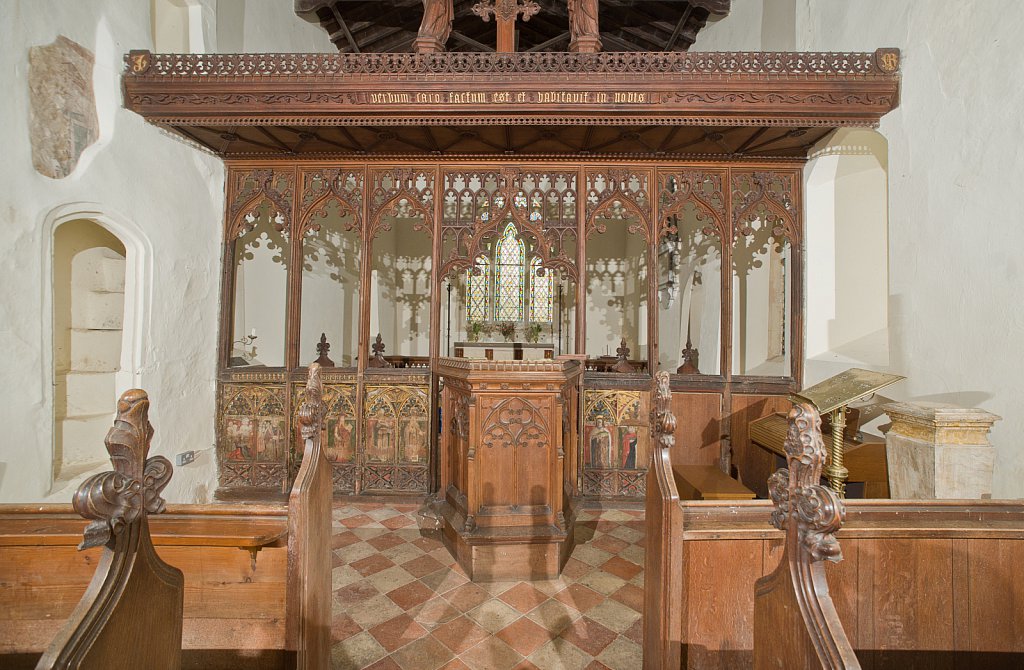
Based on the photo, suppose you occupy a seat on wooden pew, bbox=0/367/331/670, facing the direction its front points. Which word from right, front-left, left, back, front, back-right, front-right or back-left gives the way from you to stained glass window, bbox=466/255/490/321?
front-right

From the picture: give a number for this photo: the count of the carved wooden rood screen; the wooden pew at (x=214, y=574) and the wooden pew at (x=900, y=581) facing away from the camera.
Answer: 2

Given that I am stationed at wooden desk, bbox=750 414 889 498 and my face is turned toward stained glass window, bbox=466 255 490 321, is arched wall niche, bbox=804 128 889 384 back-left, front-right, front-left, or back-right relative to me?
front-right

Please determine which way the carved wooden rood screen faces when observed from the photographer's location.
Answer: facing the viewer

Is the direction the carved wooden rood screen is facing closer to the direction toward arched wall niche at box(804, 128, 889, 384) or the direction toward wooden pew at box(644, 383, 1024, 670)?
the wooden pew

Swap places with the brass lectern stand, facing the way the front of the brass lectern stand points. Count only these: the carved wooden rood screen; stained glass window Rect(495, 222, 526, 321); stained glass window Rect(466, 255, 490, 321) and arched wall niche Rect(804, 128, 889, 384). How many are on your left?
0

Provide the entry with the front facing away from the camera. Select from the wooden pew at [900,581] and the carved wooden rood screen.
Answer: the wooden pew

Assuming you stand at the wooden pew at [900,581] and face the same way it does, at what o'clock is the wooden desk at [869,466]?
The wooden desk is roughly at 12 o'clock from the wooden pew.

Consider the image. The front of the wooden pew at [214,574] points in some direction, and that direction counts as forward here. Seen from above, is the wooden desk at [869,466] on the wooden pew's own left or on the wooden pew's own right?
on the wooden pew's own right

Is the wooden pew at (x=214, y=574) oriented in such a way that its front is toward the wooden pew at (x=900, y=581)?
no

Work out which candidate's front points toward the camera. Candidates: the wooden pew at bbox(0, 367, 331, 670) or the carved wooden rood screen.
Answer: the carved wooden rood screen

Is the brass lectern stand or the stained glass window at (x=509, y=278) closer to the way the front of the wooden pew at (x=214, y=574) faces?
the stained glass window

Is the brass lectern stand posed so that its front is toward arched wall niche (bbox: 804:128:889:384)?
no

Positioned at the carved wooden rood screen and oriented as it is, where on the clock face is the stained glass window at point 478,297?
The stained glass window is roughly at 6 o'clock from the carved wooden rood screen.

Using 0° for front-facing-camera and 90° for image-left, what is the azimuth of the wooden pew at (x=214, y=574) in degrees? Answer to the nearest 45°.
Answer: approximately 180°

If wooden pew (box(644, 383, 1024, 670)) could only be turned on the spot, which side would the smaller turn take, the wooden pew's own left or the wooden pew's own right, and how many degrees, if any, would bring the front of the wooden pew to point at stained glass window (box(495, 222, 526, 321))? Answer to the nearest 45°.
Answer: approximately 45° to the wooden pew's own left

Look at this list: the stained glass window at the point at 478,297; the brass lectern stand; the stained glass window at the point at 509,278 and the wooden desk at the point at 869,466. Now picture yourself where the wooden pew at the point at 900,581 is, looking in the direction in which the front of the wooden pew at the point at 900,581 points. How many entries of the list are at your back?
0

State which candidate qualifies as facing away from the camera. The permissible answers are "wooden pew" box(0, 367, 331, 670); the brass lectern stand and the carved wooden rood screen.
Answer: the wooden pew

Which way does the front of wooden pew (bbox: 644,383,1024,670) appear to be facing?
away from the camera

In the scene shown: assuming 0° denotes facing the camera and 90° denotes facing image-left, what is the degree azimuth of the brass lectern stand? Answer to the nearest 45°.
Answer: approximately 45°
